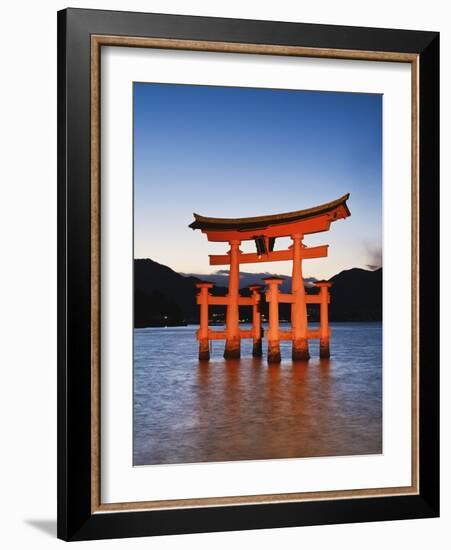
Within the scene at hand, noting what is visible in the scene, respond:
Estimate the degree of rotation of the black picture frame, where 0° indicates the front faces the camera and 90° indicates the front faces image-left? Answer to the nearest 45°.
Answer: approximately 315°
